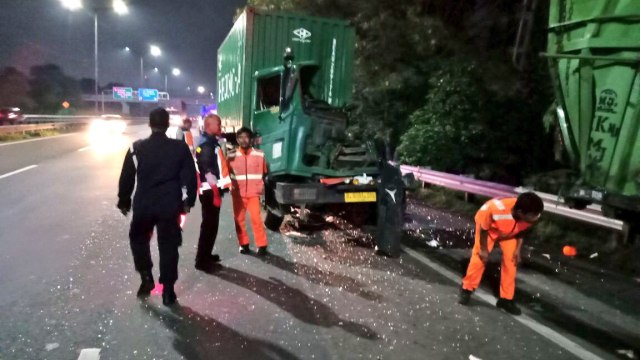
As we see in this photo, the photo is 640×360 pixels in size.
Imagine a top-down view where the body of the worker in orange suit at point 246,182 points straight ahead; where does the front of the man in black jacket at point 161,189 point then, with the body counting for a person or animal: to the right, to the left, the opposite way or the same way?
the opposite way

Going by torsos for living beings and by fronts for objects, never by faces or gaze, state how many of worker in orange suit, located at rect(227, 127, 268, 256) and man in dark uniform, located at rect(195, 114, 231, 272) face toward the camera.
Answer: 1

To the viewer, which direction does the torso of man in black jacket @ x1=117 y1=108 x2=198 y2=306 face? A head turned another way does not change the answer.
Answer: away from the camera

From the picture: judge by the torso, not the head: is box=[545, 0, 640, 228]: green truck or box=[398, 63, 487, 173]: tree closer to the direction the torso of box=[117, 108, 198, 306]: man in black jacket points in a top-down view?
the tree

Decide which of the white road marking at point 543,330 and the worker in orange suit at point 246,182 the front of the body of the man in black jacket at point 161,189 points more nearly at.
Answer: the worker in orange suit

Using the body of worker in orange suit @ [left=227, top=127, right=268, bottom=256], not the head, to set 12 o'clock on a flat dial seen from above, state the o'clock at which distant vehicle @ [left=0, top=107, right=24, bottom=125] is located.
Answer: The distant vehicle is roughly at 5 o'clock from the worker in orange suit.

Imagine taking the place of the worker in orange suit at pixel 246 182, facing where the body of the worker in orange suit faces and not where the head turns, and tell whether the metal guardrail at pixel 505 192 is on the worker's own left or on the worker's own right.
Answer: on the worker's own left

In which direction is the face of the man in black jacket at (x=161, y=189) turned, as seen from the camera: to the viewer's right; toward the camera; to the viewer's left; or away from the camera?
away from the camera

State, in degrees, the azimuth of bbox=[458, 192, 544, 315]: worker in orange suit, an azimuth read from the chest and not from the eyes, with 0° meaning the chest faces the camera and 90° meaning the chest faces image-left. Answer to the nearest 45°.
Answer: approximately 315°
